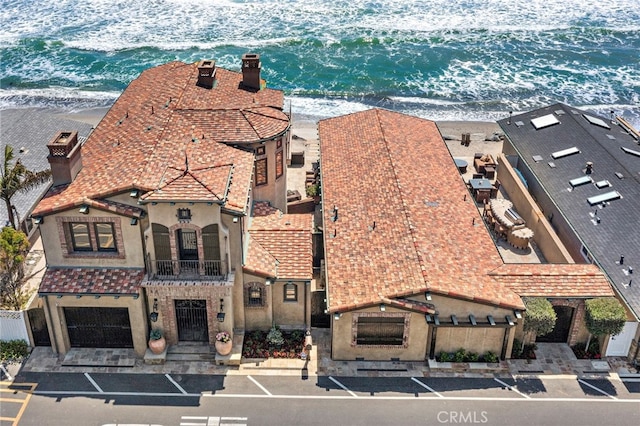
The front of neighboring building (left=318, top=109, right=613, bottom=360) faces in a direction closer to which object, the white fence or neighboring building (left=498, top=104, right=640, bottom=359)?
the white fence

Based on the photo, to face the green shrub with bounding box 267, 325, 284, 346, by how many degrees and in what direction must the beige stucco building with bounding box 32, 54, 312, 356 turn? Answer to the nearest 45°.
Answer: approximately 45° to its left

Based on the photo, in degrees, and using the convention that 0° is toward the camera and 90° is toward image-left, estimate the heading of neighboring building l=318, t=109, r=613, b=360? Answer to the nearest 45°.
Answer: approximately 0°

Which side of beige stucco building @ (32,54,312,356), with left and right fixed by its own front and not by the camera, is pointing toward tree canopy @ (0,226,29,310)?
right

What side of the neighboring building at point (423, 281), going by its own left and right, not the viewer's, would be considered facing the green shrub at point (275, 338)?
right

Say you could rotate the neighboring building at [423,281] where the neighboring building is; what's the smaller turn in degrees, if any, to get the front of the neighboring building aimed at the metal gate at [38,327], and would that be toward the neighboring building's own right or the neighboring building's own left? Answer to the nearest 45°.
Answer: approximately 90° to the neighboring building's own right

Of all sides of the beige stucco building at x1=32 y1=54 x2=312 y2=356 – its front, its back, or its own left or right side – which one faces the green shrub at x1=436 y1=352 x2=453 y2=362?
left

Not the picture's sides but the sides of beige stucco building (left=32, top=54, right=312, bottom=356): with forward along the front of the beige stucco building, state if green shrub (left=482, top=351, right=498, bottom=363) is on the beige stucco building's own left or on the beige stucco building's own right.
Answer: on the beige stucco building's own left

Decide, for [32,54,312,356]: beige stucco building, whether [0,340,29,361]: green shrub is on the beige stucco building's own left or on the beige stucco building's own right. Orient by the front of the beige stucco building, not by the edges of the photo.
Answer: on the beige stucco building's own right

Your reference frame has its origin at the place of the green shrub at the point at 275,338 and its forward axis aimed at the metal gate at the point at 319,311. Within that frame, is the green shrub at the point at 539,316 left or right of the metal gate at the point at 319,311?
right

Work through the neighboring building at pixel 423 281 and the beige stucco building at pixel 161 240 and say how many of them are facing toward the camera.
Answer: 2

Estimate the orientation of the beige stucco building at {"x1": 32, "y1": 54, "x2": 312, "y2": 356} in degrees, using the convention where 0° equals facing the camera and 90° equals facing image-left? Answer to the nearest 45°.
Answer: approximately 0°
